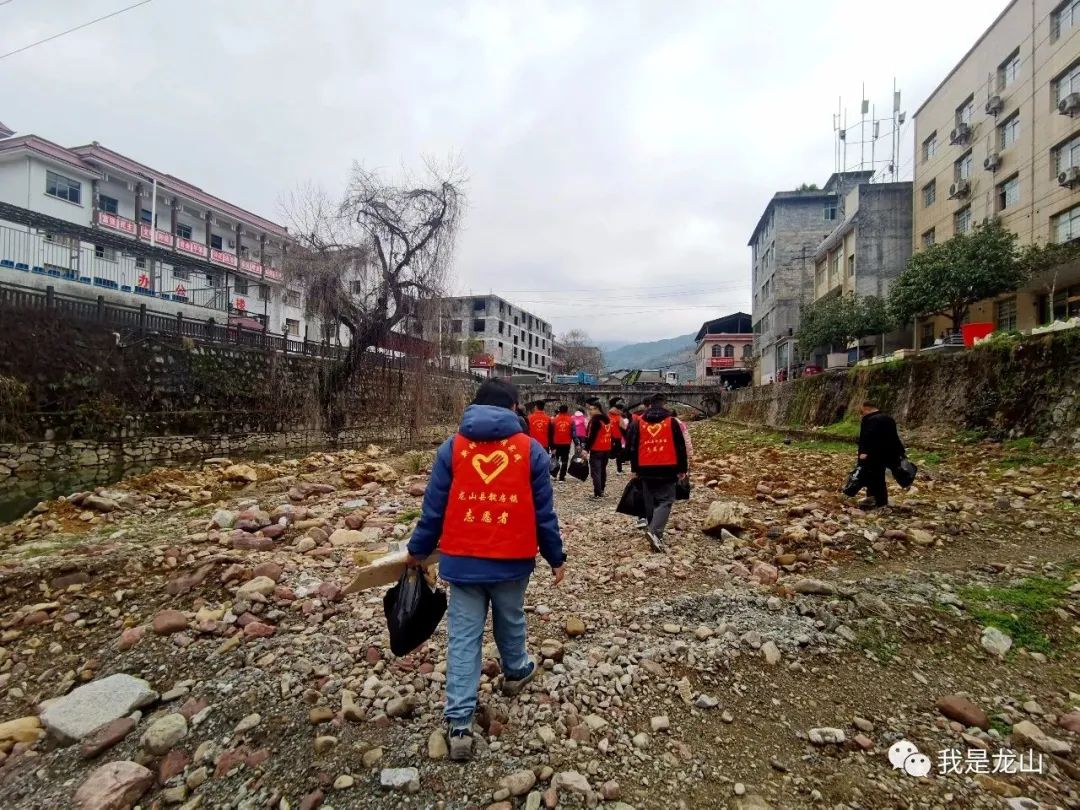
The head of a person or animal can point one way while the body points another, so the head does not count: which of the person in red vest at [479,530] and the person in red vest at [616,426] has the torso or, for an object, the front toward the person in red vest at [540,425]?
the person in red vest at [479,530]

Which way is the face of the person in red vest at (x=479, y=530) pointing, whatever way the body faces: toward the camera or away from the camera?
away from the camera

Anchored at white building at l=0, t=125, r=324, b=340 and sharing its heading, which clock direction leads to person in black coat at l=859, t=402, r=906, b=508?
The person in black coat is roughly at 1 o'clock from the white building.

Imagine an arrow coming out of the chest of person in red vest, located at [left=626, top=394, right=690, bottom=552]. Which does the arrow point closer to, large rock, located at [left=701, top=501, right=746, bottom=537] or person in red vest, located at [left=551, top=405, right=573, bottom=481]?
the person in red vest

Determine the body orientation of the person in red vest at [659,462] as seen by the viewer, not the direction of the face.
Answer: away from the camera

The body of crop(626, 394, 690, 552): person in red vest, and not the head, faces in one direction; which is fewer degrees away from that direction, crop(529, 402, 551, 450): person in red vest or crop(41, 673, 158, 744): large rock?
the person in red vest

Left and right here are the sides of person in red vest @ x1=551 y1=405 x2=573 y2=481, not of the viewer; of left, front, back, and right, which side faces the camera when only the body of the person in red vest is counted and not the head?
back

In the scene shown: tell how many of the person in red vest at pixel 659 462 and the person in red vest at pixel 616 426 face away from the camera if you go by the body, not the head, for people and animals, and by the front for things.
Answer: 2

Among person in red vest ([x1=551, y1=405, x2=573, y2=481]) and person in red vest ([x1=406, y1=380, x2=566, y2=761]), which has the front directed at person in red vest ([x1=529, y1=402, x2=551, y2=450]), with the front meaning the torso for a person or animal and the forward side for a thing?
person in red vest ([x1=406, y1=380, x2=566, y2=761])

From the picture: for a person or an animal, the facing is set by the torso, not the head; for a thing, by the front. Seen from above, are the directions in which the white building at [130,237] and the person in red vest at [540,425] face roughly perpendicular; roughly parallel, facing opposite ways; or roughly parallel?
roughly perpendicular

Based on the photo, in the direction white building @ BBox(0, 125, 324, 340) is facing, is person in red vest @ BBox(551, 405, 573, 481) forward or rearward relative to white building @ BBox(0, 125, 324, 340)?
forward

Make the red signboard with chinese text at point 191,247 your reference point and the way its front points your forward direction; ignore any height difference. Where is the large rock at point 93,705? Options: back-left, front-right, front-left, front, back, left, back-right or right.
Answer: front-right

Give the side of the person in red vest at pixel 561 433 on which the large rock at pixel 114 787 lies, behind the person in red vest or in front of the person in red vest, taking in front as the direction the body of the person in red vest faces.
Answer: behind

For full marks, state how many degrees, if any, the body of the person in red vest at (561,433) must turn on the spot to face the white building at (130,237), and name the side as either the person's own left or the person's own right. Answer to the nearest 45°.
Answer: approximately 45° to the person's own left

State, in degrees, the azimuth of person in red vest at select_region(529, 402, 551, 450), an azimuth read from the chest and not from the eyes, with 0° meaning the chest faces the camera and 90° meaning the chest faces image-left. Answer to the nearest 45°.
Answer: approximately 180°

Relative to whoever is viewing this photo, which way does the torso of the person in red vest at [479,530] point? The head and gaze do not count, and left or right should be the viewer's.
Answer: facing away from the viewer

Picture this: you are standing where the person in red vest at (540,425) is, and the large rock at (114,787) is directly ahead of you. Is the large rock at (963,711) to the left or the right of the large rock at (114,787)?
left

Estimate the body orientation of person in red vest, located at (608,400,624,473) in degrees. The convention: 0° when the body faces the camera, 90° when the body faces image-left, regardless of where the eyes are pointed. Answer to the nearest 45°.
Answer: approximately 180°
